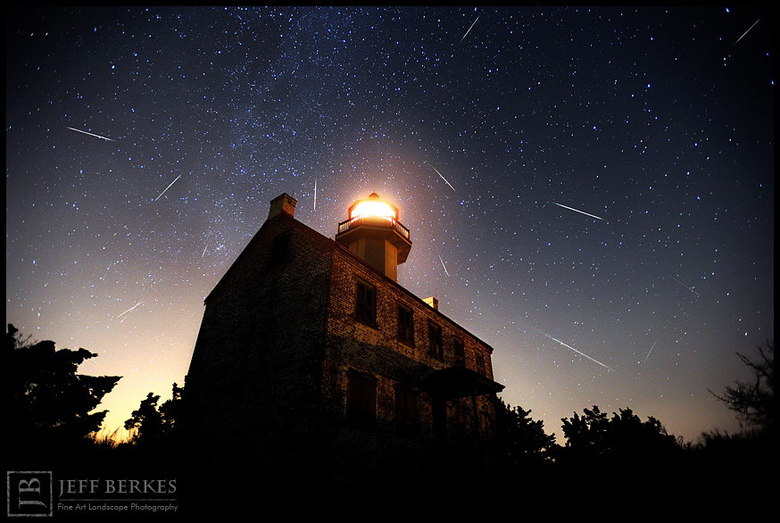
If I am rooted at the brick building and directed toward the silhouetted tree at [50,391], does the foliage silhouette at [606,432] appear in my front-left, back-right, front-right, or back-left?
back-right

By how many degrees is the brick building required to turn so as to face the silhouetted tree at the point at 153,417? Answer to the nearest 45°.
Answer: approximately 180°

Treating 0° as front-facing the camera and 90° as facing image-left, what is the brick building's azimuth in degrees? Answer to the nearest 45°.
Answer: approximately 315°

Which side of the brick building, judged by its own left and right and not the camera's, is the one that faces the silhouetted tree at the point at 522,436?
left

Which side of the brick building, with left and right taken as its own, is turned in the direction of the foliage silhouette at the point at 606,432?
left
